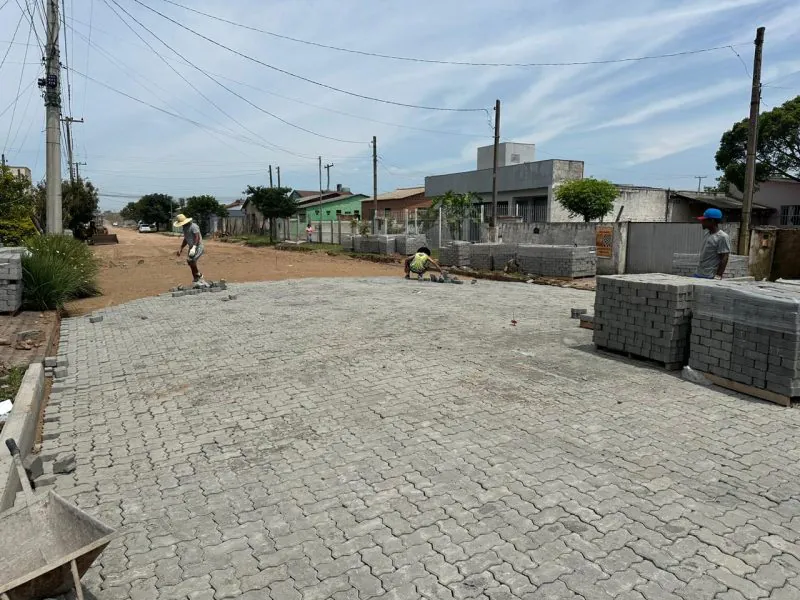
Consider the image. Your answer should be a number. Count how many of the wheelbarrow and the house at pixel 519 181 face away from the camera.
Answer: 0

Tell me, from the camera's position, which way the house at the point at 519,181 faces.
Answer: facing the viewer and to the left of the viewer

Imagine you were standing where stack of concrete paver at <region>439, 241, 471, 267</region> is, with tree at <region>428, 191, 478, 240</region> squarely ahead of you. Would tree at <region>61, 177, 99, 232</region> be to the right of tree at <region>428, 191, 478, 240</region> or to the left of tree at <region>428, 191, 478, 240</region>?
left

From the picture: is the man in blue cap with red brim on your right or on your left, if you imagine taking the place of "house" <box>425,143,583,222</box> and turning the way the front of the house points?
on your left

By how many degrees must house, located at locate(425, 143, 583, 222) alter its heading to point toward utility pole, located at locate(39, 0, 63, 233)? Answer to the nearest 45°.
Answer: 0° — it already faces it

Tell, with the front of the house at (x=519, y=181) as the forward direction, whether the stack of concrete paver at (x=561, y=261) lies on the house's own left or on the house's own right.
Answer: on the house's own left
